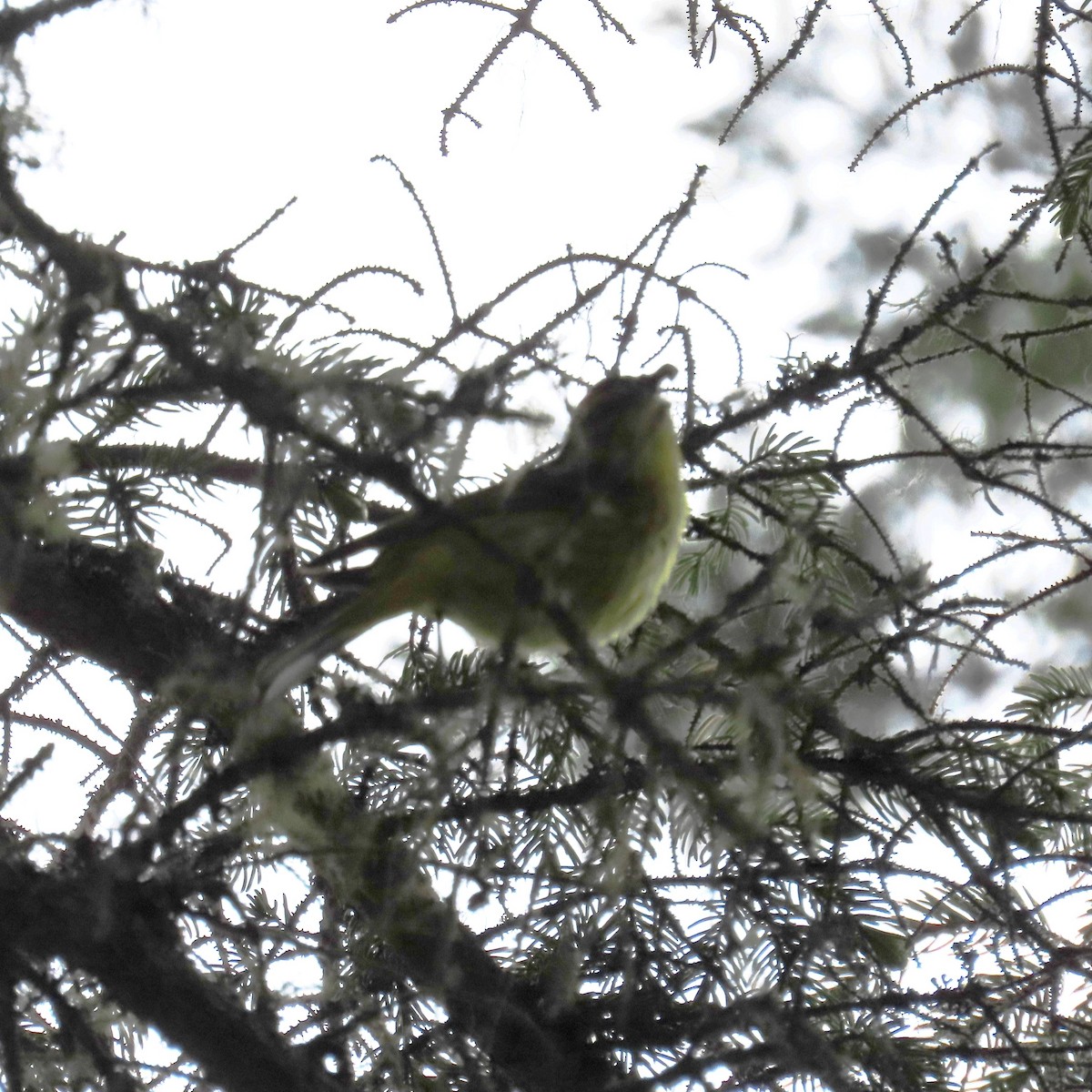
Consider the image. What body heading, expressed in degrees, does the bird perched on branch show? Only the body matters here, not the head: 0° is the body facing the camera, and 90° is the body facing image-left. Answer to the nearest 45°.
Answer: approximately 270°
